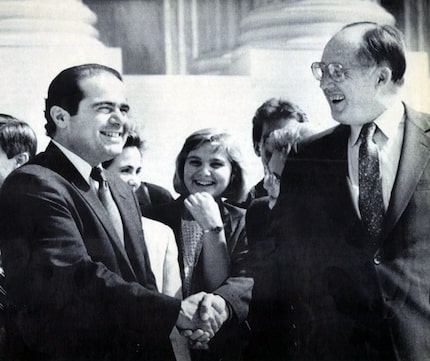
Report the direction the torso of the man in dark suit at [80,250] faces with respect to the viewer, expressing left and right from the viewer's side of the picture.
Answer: facing the viewer and to the right of the viewer

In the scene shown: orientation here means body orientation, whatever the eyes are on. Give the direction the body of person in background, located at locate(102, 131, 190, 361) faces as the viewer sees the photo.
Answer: toward the camera

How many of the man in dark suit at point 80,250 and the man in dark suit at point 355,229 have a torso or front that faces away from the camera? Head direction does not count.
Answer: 0

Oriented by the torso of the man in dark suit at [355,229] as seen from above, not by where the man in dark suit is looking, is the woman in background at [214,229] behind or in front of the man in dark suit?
in front

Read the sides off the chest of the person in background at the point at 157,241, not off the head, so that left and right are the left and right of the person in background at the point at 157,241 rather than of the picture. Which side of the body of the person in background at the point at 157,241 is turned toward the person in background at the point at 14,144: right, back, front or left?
right

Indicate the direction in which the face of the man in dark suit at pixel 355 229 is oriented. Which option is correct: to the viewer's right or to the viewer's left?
to the viewer's left

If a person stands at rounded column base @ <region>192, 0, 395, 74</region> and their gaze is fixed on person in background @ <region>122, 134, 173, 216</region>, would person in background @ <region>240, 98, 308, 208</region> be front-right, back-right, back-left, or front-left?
front-left

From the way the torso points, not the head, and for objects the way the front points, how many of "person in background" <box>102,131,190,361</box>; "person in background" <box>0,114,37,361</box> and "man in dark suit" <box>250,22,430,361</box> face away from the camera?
0
